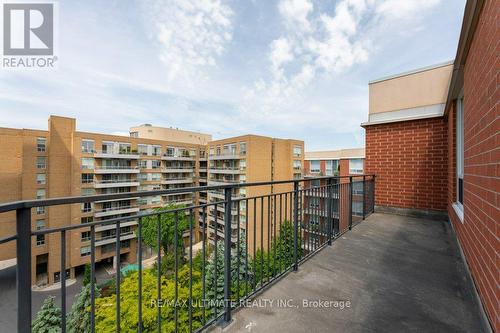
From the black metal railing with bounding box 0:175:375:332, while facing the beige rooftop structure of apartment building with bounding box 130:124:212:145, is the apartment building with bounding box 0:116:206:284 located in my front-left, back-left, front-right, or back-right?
front-left

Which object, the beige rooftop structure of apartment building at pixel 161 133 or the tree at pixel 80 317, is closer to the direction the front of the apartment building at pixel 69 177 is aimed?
the tree

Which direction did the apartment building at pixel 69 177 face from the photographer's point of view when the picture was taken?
facing the viewer and to the right of the viewer

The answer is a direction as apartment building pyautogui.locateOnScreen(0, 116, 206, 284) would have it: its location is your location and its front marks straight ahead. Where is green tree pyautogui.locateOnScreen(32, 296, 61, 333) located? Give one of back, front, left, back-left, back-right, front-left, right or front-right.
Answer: front-right

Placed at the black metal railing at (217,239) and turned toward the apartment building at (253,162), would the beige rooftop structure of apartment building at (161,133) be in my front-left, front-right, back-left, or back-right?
front-left

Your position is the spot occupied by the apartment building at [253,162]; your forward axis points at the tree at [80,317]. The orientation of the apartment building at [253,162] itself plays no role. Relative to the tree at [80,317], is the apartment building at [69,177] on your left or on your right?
right

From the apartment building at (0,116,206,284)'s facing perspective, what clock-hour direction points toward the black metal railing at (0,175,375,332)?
The black metal railing is roughly at 1 o'clock from the apartment building.

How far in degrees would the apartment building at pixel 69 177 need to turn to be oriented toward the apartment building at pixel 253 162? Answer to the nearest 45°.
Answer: approximately 45° to its left

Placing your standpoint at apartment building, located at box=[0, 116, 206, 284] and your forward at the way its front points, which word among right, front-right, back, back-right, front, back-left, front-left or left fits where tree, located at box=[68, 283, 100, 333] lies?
front-right
